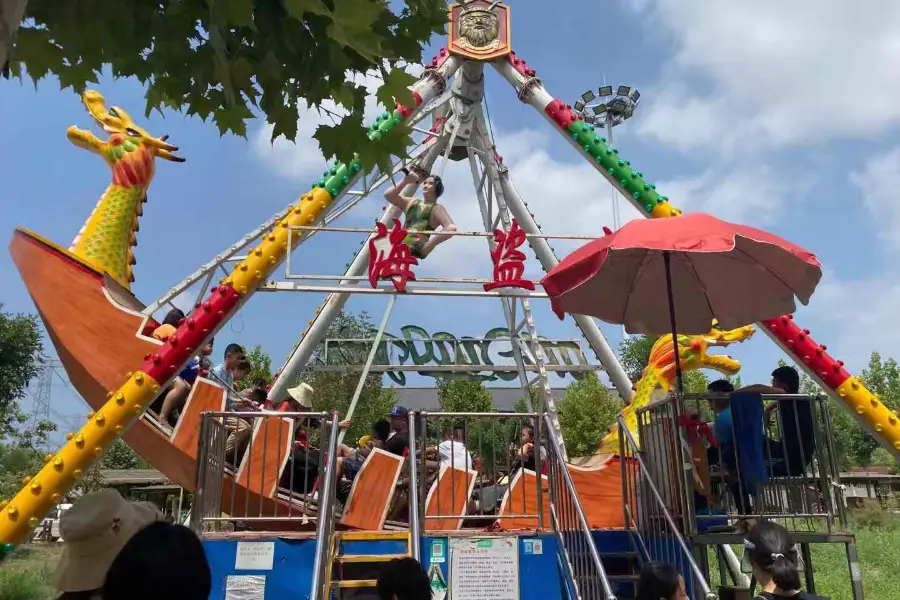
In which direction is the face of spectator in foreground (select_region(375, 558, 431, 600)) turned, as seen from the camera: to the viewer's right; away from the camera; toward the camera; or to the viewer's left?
away from the camera

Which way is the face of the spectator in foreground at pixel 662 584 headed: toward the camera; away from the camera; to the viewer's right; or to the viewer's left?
away from the camera

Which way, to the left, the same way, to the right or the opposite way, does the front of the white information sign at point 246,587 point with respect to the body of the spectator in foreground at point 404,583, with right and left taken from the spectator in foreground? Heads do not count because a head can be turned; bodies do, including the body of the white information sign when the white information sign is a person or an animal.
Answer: the opposite way

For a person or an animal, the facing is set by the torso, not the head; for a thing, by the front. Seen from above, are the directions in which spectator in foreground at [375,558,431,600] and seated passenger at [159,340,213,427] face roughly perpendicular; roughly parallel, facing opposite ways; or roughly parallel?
roughly perpendicular

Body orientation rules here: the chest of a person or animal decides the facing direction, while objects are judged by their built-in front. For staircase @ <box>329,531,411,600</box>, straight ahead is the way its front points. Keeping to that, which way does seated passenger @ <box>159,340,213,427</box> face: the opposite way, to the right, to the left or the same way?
to the left

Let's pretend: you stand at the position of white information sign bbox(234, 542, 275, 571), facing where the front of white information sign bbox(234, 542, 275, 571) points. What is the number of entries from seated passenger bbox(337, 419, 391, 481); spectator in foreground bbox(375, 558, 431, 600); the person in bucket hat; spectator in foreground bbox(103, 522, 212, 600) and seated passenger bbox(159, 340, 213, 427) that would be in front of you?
3

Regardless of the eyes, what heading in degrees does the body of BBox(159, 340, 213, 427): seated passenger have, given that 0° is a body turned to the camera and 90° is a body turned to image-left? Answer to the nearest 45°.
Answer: approximately 270°

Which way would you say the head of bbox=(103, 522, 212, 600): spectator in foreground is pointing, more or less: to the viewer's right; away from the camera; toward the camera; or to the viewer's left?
away from the camera

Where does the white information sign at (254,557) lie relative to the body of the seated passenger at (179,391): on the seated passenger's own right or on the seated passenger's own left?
on the seated passenger's own right

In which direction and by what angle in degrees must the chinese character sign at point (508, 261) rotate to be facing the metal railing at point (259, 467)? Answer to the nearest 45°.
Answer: approximately 45° to its right
